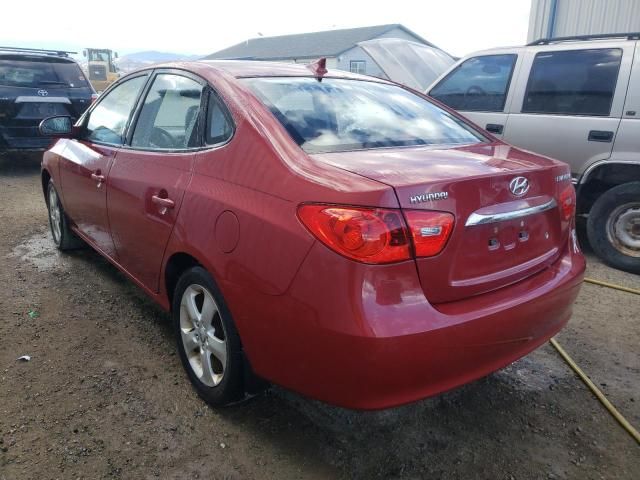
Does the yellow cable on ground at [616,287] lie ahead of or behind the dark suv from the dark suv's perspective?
behind

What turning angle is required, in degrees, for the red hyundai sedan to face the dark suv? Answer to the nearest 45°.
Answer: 0° — it already faces it

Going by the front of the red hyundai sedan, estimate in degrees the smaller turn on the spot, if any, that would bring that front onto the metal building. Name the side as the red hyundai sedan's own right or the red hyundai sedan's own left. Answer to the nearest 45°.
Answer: approximately 90° to the red hyundai sedan's own right

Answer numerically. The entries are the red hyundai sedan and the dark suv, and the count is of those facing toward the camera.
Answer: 0

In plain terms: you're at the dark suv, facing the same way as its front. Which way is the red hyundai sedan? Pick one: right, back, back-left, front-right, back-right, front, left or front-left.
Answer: back

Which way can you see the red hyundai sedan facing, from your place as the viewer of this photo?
facing away from the viewer and to the left of the viewer

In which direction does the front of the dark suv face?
away from the camera

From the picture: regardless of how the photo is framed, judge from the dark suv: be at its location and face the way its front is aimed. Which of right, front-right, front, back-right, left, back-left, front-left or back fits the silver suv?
back-right

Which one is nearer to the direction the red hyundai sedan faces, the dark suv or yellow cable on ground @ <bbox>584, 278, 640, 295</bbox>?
the dark suv

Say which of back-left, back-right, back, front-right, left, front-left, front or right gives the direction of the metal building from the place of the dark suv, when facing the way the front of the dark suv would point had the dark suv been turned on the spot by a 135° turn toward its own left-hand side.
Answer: back-left

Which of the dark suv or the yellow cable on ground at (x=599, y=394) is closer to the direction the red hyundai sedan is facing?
the dark suv
